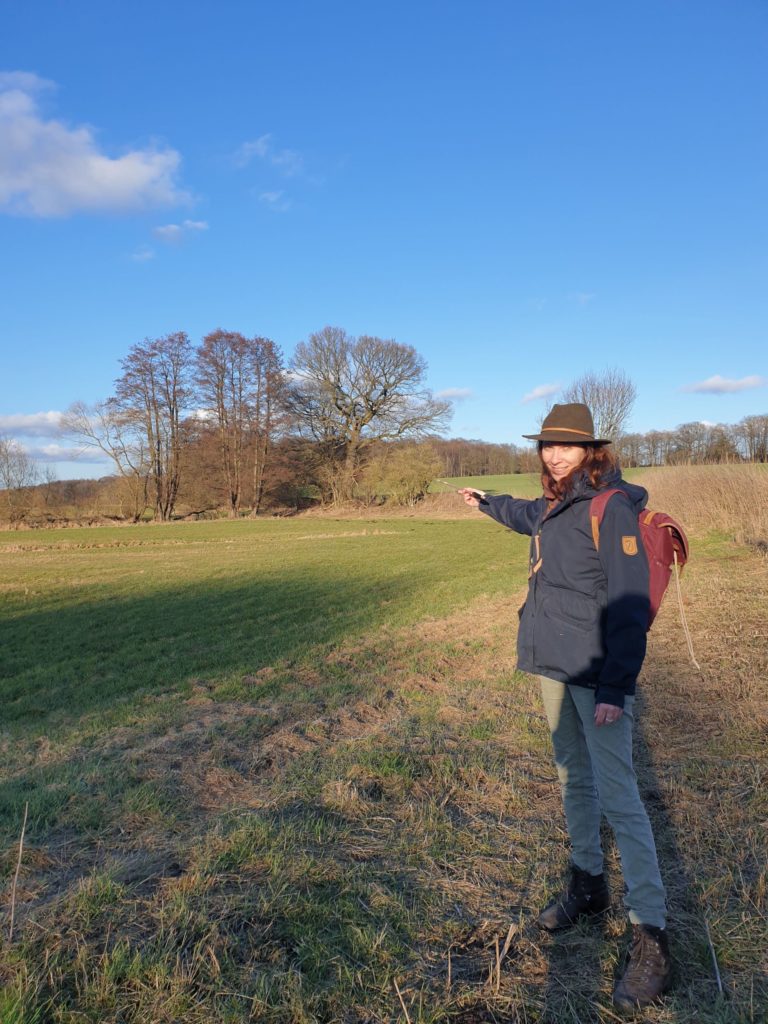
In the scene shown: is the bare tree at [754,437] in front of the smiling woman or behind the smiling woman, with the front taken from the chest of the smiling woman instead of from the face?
behind

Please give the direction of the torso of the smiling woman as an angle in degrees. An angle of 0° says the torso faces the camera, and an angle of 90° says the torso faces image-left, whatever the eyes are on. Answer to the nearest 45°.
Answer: approximately 45°
